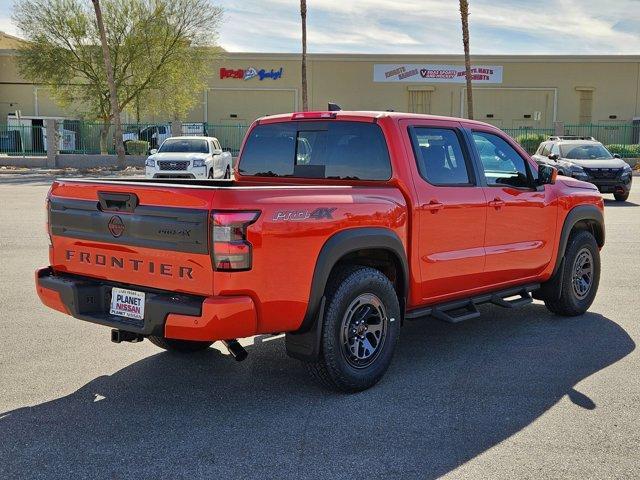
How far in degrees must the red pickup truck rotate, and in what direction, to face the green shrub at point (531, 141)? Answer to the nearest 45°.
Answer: approximately 45° to its left

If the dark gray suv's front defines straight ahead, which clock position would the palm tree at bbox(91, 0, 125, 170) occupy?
The palm tree is roughly at 5 o'clock from the dark gray suv.

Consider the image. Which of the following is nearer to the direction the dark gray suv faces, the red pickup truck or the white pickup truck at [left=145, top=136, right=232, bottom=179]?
the red pickup truck

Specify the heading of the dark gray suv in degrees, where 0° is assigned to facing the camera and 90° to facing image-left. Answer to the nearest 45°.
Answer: approximately 315°

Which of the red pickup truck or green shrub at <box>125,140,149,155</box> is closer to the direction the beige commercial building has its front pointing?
the red pickup truck

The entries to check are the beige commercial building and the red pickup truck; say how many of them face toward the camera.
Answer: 1

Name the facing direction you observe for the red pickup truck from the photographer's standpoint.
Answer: facing away from the viewer and to the right of the viewer

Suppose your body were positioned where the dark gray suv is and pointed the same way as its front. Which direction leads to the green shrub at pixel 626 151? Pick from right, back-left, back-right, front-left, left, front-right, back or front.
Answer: back-left

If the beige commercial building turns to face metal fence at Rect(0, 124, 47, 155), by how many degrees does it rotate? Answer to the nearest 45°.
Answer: approximately 45° to its right

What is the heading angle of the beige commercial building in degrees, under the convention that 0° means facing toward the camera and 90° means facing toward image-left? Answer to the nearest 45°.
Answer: approximately 0°
